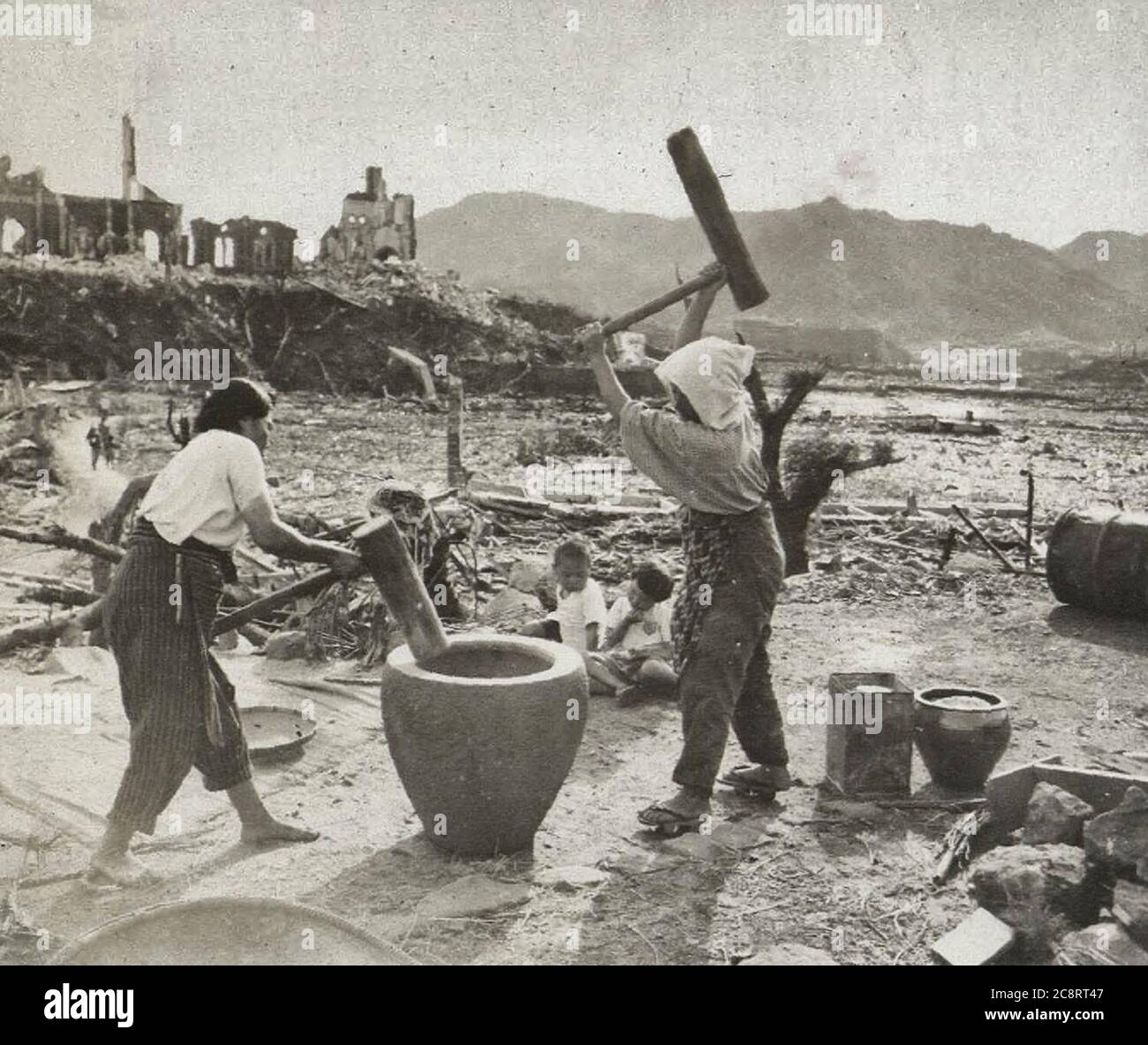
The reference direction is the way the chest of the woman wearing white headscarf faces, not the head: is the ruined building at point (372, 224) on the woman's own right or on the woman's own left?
on the woman's own right

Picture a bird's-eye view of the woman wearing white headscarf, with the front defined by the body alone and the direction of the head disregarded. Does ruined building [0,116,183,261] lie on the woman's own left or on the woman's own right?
on the woman's own right

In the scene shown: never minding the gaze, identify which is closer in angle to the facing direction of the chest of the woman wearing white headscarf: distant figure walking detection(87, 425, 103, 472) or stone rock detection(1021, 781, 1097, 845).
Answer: the distant figure walking

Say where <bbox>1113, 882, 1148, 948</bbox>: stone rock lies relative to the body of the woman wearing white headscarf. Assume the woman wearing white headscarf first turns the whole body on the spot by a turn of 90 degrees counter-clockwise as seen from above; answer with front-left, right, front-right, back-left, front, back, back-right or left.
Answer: front-left

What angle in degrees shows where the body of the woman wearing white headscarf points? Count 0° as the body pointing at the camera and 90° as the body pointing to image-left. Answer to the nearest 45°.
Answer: approximately 90°

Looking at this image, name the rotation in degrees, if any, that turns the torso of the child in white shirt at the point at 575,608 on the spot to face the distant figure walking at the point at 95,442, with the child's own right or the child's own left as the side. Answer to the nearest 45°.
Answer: approximately 90° to the child's own right

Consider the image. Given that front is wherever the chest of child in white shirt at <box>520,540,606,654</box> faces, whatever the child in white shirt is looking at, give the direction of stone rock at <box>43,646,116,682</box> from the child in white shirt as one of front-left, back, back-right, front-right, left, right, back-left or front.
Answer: front-right

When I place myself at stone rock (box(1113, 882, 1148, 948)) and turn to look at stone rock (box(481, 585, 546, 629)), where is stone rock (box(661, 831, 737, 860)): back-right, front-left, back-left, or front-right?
front-left

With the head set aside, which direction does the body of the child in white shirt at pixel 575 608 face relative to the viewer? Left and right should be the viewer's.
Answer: facing the viewer and to the left of the viewer
